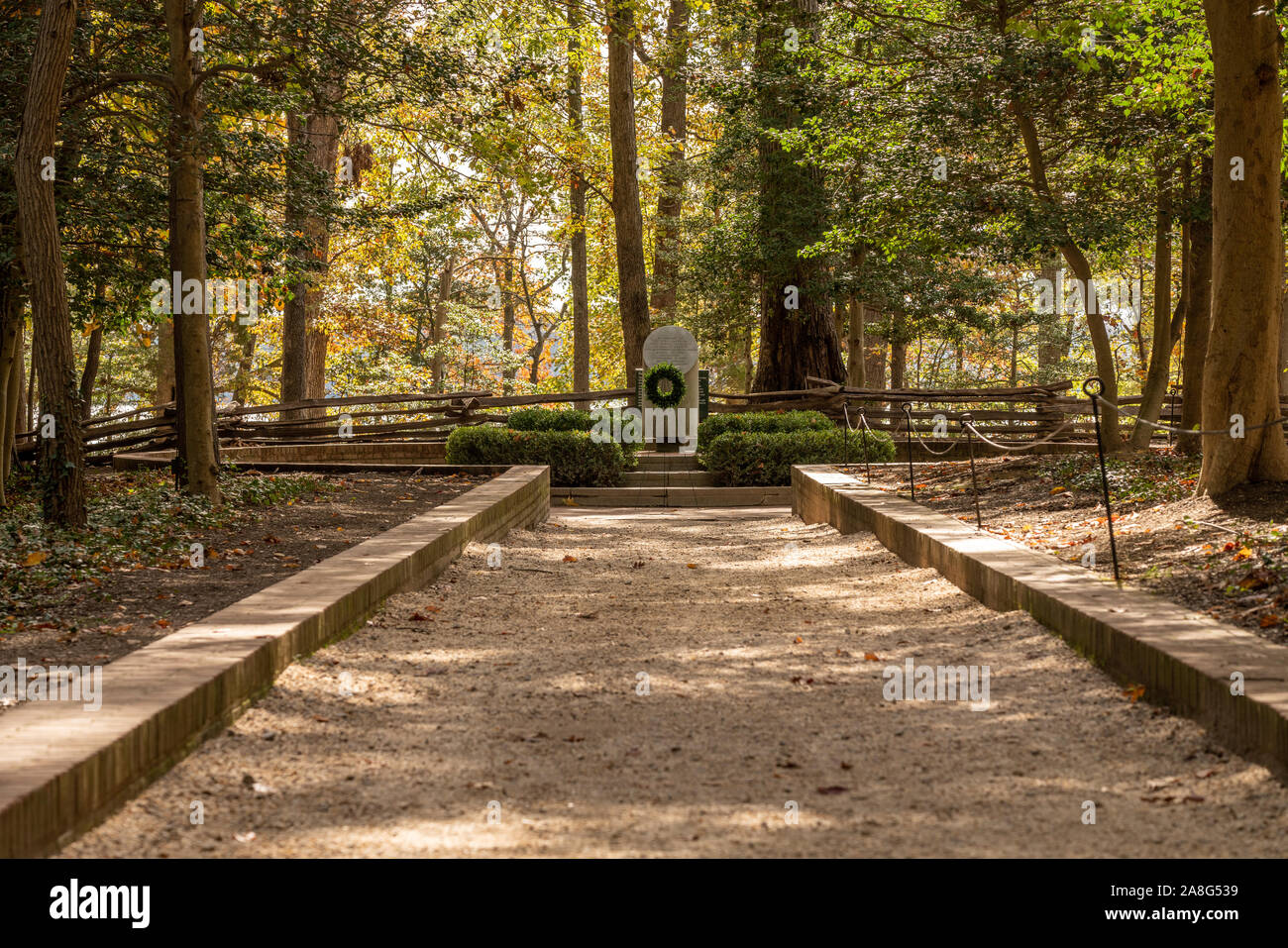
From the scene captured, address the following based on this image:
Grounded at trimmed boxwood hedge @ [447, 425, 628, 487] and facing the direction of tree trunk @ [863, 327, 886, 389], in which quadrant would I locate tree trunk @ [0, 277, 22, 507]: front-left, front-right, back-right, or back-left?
back-left

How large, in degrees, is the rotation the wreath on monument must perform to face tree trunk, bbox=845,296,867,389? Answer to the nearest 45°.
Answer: approximately 135° to its left

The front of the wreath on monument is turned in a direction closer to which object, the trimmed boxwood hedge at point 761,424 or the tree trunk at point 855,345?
the trimmed boxwood hedge

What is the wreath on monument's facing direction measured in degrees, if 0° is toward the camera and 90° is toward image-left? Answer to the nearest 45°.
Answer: approximately 0°

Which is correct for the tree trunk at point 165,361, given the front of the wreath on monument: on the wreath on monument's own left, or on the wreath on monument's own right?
on the wreath on monument's own right

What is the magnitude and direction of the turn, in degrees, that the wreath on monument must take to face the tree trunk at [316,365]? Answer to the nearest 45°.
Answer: approximately 135° to its right

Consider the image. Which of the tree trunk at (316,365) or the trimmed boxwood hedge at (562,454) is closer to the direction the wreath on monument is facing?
the trimmed boxwood hedge

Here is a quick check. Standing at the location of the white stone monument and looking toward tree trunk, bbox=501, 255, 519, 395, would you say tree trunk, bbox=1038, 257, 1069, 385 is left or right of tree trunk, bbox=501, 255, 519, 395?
right

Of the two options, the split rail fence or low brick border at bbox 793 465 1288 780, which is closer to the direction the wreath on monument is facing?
the low brick border

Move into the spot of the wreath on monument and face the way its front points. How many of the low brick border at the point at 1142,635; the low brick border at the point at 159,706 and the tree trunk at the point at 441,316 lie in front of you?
2
